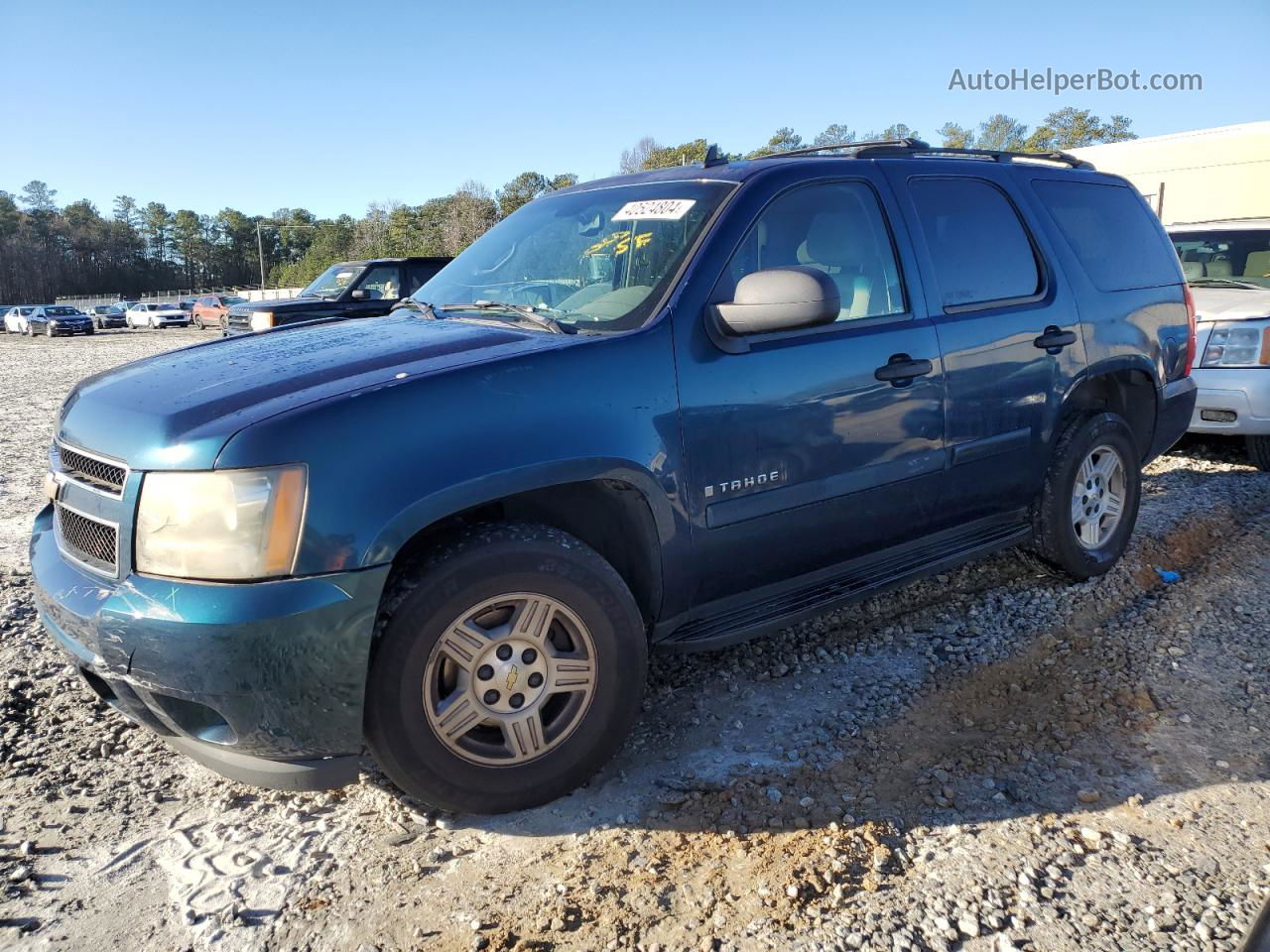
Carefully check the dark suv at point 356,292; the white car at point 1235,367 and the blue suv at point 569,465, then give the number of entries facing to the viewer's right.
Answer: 0

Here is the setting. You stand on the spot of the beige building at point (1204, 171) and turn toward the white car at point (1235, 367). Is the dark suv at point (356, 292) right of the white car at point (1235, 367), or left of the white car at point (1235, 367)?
right

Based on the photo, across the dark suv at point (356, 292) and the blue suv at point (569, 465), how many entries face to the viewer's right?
0

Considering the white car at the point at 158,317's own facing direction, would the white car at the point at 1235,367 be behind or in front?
in front

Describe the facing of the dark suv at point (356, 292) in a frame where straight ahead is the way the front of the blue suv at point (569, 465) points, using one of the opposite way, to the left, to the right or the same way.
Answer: the same way

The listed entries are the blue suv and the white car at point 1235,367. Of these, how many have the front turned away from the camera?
0

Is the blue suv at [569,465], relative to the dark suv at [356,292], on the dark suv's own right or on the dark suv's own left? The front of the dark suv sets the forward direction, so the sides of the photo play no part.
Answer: on the dark suv's own left

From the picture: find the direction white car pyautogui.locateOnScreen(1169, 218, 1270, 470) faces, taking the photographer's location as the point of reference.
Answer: facing the viewer and to the left of the viewer

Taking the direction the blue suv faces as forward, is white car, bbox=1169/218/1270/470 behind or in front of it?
behind

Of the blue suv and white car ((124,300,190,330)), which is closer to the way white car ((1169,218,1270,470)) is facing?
the blue suv
